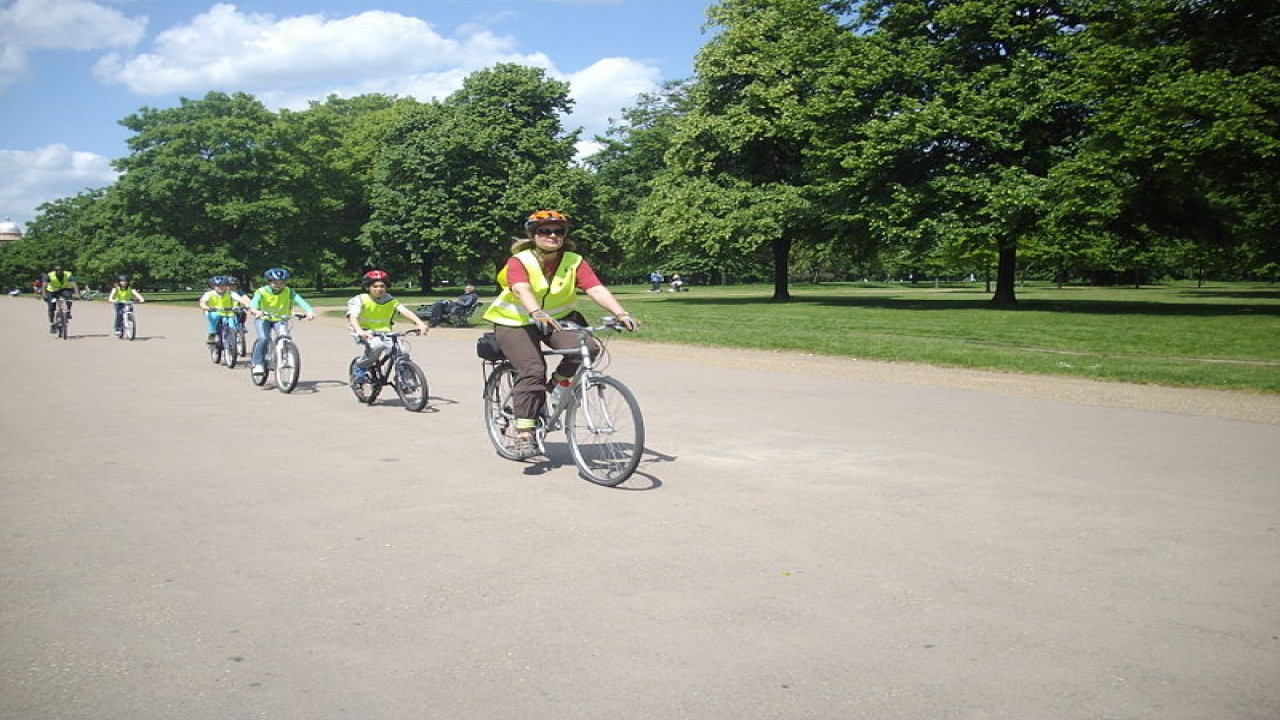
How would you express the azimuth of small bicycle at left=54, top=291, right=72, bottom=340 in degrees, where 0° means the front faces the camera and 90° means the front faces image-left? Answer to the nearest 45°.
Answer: approximately 0°

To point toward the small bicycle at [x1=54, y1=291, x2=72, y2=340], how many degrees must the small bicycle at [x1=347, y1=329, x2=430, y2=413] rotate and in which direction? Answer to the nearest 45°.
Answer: approximately 180°

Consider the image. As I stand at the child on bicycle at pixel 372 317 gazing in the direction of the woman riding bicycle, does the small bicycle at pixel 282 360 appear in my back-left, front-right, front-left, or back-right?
back-right

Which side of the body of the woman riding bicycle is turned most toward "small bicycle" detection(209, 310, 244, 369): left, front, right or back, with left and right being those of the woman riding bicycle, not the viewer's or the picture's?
back

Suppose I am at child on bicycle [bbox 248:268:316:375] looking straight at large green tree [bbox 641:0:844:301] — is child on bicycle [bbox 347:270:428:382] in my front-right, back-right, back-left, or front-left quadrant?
back-right

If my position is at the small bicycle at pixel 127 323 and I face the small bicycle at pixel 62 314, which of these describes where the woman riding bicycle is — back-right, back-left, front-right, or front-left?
back-left

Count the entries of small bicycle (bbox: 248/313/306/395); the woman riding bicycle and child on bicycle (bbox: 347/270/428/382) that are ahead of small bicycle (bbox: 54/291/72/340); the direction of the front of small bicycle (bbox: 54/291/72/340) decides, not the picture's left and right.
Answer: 3

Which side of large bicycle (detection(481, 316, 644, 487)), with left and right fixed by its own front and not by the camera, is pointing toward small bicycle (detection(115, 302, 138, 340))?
back

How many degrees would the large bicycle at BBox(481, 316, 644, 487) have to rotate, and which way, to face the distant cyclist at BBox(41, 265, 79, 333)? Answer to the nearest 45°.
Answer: approximately 180°

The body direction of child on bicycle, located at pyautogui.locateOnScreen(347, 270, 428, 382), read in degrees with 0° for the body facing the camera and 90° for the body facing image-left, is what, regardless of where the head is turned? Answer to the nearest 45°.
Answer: approximately 315°

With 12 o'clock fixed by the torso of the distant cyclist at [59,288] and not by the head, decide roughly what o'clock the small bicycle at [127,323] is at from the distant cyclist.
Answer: The small bicycle is roughly at 11 o'clock from the distant cyclist.
